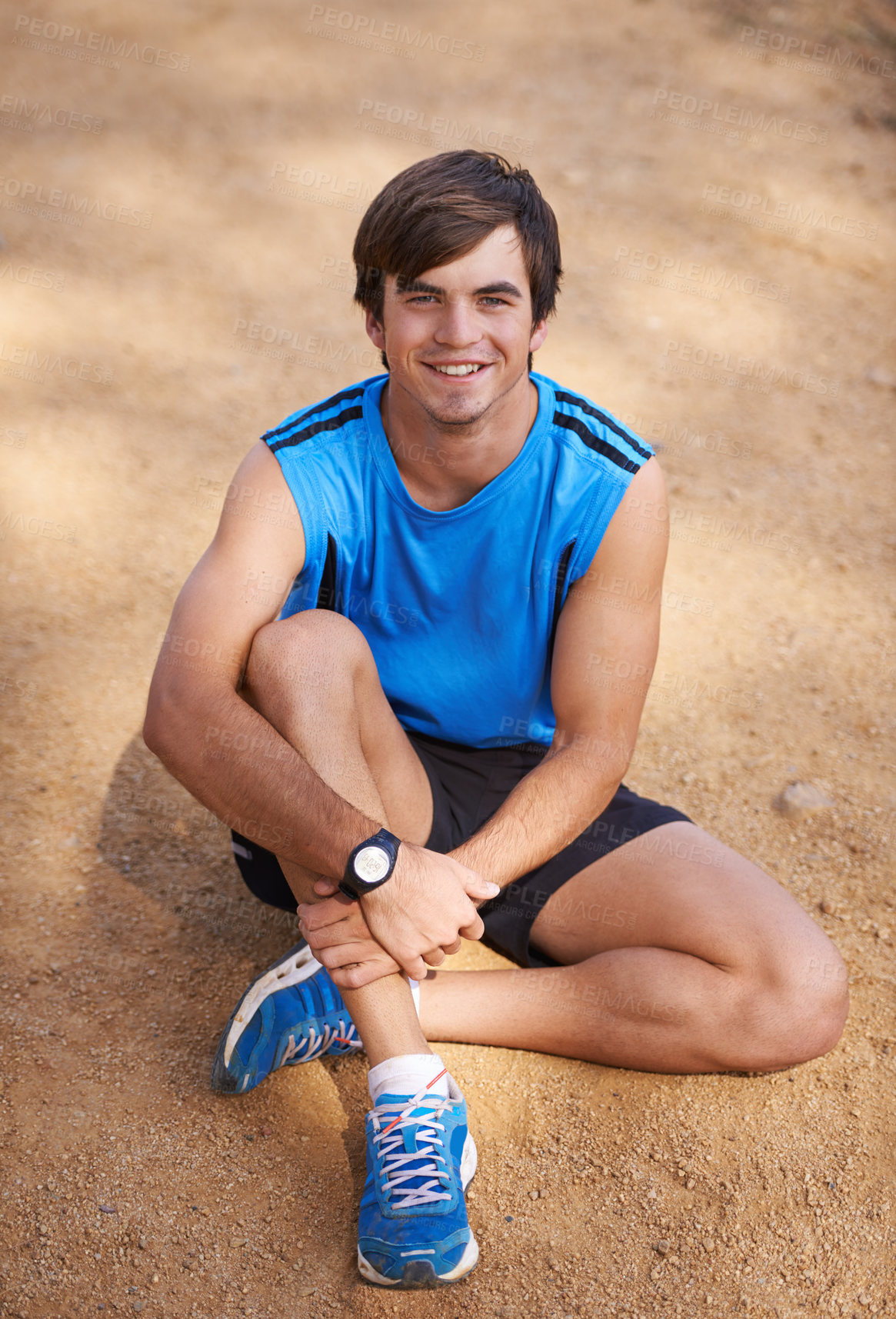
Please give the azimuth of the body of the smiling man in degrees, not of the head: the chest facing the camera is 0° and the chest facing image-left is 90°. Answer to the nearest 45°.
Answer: approximately 0°

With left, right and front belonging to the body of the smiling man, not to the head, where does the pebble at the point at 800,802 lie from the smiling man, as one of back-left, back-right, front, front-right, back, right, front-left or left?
back-left
